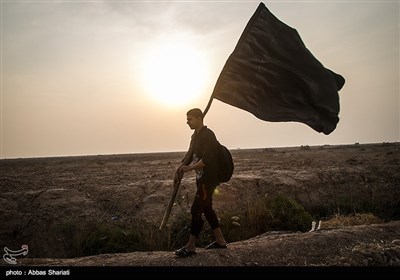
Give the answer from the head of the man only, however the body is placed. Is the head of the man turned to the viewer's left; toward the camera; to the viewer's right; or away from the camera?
to the viewer's left

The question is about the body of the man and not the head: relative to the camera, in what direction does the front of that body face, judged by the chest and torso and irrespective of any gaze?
to the viewer's left
